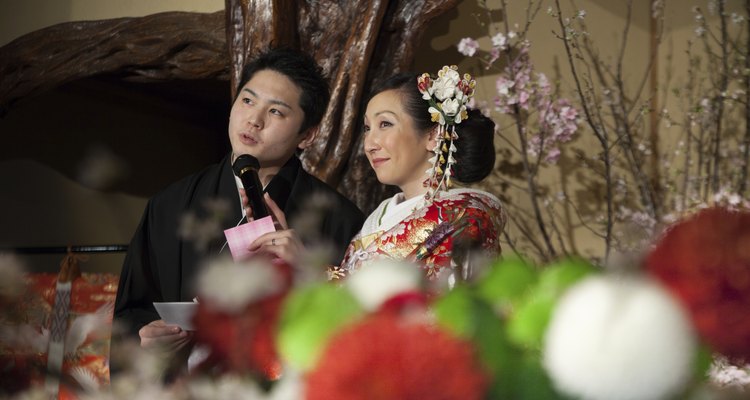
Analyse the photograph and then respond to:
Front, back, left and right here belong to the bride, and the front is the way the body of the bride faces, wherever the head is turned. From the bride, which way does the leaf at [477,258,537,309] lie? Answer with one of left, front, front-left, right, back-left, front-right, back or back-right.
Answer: front-left

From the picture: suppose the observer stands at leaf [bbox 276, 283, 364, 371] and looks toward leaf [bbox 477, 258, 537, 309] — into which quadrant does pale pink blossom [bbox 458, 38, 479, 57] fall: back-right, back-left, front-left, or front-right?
front-left

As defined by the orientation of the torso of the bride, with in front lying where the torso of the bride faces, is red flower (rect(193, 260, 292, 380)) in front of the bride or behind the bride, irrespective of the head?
in front

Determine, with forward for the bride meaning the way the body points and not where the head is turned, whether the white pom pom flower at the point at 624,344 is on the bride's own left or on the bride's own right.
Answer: on the bride's own left

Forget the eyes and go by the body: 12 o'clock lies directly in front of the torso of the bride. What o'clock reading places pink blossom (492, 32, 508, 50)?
The pink blossom is roughly at 5 o'clock from the bride.

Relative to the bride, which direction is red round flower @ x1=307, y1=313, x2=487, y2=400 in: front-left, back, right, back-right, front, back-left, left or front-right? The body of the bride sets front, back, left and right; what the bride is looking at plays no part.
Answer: front-left

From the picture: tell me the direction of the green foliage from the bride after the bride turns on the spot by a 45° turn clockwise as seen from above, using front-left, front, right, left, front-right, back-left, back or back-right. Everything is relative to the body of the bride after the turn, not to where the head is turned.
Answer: left

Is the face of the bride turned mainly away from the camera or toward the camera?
toward the camera

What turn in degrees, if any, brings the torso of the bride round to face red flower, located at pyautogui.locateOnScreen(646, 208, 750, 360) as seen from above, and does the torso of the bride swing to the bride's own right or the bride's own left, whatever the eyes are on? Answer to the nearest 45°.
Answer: approximately 45° to the bride's own left

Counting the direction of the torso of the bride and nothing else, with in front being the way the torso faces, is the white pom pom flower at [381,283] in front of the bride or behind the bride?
in front

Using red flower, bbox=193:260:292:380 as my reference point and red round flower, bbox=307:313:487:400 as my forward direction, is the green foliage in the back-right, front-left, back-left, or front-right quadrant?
front-left

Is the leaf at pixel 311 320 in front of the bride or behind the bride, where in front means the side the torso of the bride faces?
in front

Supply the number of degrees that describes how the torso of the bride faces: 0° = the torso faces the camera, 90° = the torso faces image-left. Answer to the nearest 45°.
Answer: approximately 45°

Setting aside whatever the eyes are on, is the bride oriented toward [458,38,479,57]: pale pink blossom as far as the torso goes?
no
